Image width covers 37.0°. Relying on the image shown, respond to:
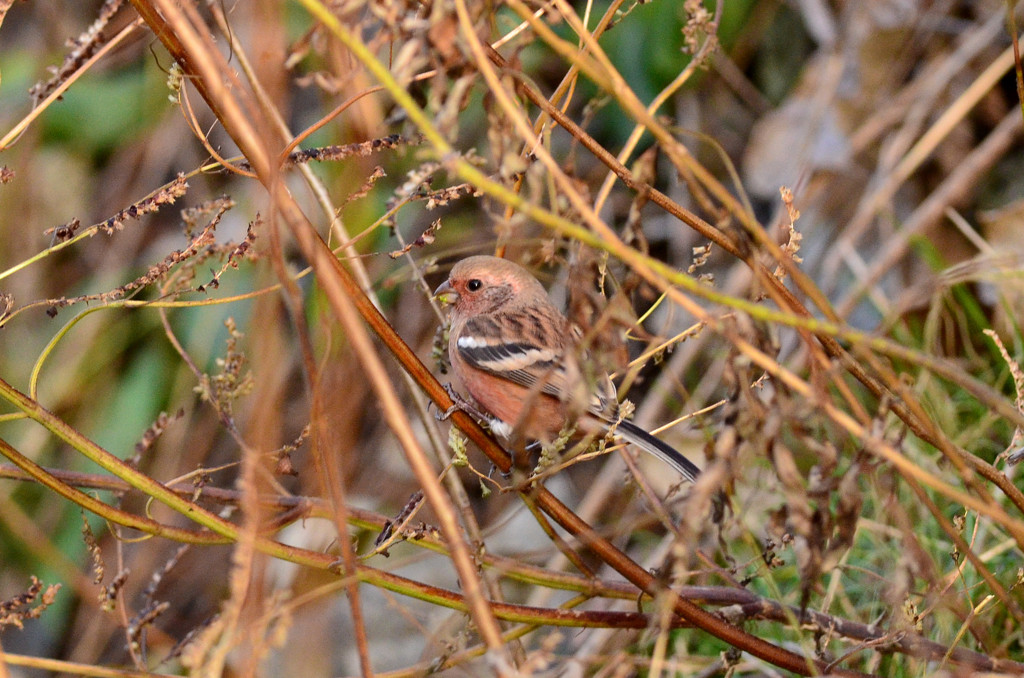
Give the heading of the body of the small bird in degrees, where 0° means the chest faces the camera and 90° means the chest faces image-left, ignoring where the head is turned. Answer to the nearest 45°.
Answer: approximately 90°
